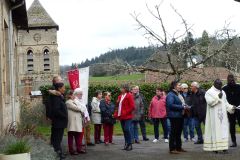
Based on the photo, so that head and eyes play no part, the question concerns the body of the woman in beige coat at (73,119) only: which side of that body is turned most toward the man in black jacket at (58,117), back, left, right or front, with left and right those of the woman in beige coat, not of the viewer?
back

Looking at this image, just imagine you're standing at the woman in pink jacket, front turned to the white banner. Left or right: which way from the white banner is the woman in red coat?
left

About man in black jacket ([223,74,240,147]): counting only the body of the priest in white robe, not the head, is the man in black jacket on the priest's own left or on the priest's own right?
on the priest's own left

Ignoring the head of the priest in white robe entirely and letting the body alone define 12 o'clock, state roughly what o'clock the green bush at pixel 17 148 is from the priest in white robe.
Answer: The green bush is roughly at 3 o'clock from the priest in white robe.
